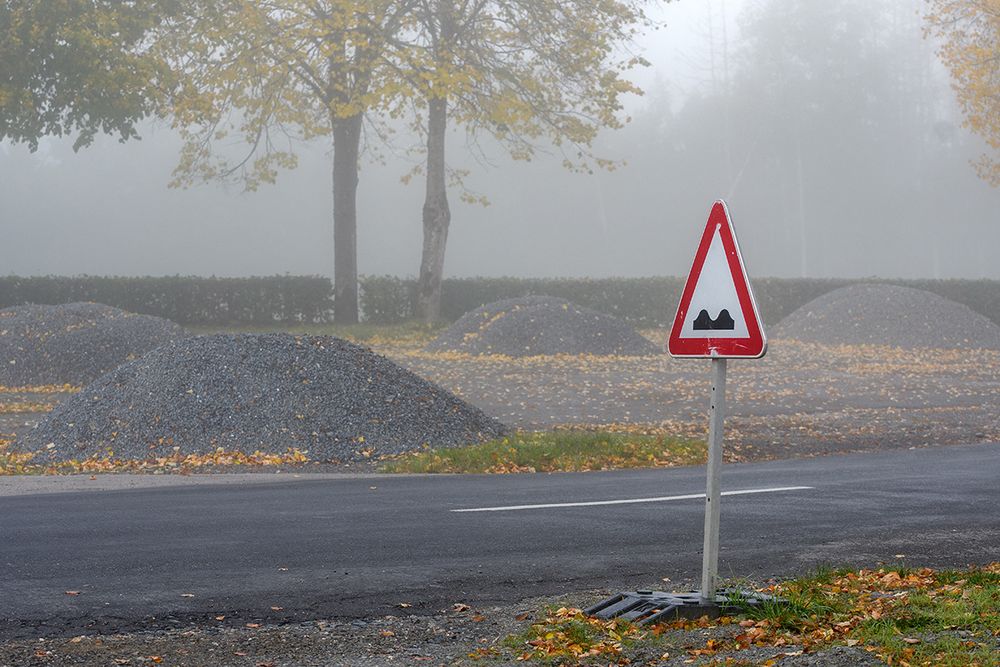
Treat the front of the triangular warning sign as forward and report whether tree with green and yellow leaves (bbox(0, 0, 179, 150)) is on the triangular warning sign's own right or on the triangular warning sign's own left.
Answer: on the triangular warning sign's own right

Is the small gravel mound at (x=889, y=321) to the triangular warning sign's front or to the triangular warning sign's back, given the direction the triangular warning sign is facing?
to the back

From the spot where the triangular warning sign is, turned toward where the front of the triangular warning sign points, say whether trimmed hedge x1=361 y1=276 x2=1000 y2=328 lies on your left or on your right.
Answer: on your right

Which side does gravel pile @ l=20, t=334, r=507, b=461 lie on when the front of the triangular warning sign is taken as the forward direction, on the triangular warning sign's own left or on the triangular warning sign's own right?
on the triangular warning sign's own right

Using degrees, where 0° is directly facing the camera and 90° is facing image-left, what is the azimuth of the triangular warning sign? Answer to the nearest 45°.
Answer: approximately 45°

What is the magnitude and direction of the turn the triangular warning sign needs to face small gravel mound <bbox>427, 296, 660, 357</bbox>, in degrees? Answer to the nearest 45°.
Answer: approximately 135° to its right
